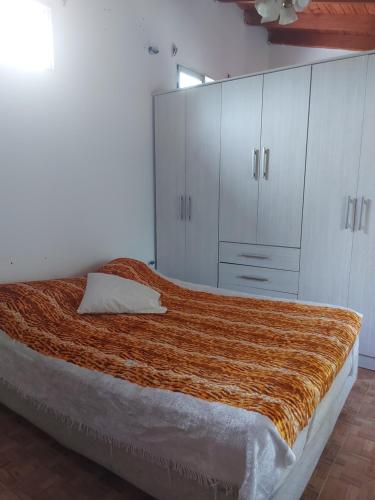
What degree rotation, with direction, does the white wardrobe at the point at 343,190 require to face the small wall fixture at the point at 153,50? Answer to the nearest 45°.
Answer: approximately 45° to its right

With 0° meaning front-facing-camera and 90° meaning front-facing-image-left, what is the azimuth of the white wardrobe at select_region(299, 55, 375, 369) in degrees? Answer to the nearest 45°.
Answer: approximately 45°

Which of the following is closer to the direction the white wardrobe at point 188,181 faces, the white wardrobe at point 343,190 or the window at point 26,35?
the window

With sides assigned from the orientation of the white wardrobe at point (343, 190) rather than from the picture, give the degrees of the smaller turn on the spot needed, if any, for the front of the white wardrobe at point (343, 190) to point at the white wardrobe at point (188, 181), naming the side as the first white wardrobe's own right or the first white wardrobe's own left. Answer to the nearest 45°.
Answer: approximately 45° to the first white wardrobe's own right
